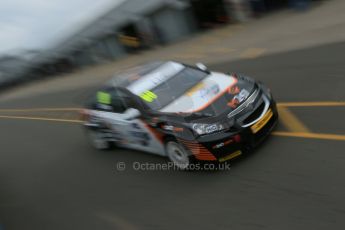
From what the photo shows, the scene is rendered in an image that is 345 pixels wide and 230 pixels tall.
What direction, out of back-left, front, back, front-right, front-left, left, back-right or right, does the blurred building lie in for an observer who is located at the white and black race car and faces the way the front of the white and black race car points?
back-left

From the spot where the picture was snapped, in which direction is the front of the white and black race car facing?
facing the viewer and to the right of the viewer
